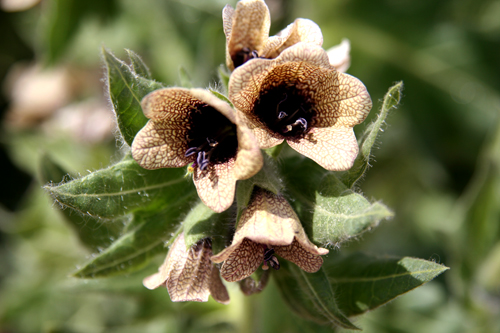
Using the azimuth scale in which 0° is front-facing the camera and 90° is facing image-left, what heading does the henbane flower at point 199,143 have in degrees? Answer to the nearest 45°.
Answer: approximately 45°

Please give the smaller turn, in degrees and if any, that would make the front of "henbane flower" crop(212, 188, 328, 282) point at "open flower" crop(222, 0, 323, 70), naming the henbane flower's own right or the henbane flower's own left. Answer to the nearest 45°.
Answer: approximately 135° to the henbane flower's own right

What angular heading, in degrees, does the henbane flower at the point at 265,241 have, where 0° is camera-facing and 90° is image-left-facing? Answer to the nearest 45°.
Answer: approximately 0°

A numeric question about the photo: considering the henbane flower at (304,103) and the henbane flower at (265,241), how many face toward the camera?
2
